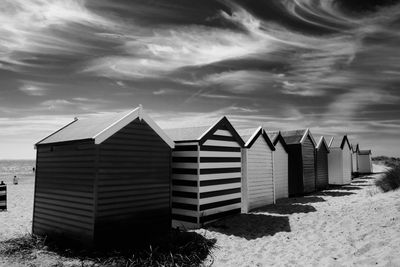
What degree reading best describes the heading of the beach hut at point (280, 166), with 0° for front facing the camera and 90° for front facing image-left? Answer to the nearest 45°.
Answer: approximately 135°

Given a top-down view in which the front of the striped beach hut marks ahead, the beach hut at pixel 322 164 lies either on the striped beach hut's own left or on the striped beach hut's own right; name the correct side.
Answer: on the striped beach hut's own right

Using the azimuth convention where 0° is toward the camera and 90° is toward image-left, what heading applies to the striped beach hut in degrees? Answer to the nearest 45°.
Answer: approximately 135°

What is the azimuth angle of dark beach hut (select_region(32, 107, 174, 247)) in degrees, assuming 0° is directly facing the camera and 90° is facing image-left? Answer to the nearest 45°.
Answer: approximately 135°

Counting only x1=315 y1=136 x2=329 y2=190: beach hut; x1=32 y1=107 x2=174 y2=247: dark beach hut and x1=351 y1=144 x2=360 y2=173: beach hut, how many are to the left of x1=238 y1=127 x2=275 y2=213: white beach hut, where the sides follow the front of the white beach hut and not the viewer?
1
